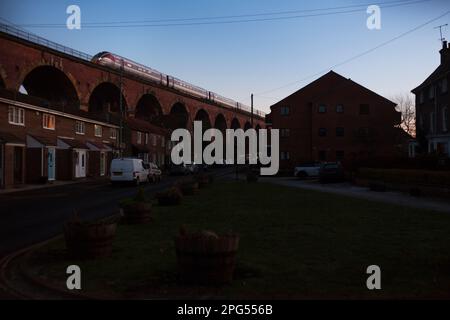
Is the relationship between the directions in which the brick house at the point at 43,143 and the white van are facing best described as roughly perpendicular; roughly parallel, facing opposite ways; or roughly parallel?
roughly perpendicular

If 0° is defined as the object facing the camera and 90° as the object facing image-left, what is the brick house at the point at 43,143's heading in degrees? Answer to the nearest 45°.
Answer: approximately 315°

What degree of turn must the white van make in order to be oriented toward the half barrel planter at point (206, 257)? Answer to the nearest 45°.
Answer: approximately 135° to its right

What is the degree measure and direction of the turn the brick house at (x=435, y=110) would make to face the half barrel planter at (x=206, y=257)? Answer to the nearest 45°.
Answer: approximately 45° to its left

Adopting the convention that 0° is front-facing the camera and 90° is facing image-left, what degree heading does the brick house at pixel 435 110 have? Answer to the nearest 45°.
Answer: approximately 45°
